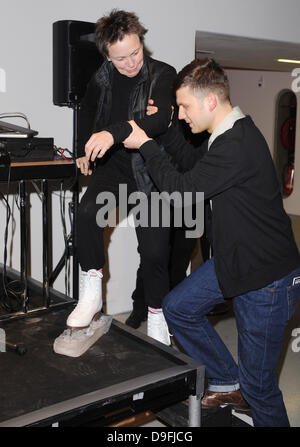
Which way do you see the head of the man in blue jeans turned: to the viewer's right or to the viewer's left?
to the viewer's left

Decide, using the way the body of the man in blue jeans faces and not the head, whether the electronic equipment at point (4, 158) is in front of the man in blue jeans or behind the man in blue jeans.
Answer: in front

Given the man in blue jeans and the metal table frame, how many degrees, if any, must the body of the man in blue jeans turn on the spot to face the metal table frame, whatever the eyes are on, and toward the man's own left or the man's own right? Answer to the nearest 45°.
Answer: approximately 45° to the man's own right

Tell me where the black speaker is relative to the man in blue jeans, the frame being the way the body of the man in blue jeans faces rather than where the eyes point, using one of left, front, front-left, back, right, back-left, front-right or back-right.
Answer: front-right

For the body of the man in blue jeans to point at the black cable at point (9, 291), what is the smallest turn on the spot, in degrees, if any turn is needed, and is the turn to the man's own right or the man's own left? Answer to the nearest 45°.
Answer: approximately 45° to the man's own right

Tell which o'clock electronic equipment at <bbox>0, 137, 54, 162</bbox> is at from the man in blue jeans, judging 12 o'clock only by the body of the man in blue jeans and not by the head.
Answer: The electronic equipment is roughly at 1 o'clock from the man in blue jeans.

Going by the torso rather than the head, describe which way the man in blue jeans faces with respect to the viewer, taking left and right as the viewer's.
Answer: facing to the left of the viewer
